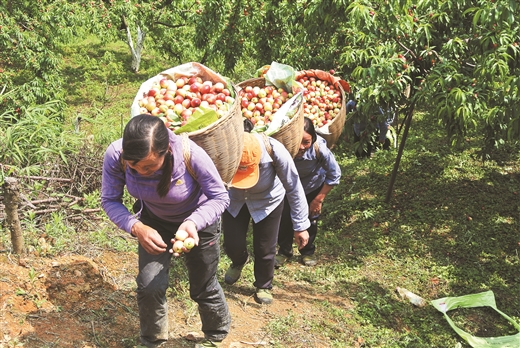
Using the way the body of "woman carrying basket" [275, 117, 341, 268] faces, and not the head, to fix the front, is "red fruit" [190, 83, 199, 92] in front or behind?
in front

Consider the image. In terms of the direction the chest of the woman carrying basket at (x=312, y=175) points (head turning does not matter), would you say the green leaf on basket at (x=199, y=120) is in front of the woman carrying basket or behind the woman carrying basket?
in front

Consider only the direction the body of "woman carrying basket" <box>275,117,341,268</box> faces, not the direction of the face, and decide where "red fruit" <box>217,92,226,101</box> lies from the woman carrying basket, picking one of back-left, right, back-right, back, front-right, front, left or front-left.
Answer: front

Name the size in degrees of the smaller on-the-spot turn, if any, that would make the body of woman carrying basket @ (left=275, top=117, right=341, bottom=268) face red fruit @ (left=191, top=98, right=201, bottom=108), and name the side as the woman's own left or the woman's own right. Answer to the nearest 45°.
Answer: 0° — they already face it

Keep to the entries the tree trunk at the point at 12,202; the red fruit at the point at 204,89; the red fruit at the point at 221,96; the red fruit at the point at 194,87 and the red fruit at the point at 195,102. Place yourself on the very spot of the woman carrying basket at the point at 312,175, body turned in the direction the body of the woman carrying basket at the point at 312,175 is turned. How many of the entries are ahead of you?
5

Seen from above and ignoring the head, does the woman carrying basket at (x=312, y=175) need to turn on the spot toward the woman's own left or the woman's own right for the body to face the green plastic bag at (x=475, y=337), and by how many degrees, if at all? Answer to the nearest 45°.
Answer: approximately 45° to the woman's own left

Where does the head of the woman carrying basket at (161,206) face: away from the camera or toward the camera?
toward the camera

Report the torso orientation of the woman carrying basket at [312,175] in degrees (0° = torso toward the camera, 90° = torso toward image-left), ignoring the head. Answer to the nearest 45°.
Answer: approximately 45°
